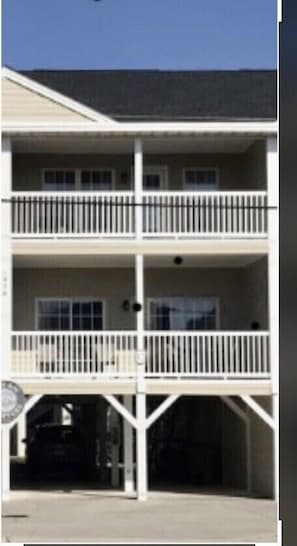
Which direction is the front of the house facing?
toward the camera
